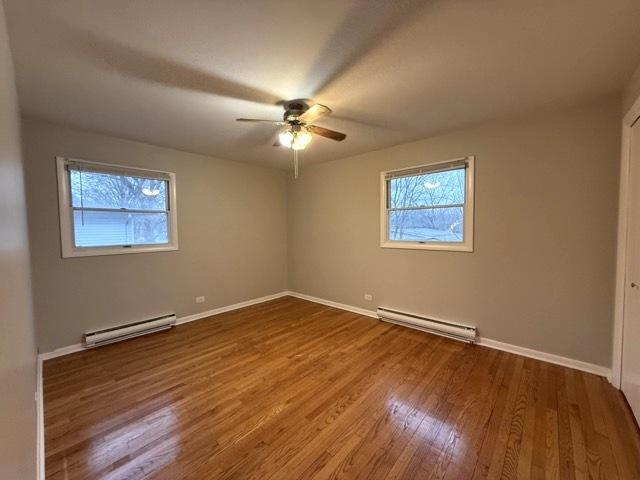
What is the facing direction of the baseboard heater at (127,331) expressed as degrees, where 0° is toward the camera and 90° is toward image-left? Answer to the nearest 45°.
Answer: approximately 315°

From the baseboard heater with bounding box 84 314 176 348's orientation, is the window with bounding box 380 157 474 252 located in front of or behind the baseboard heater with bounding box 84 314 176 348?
in front

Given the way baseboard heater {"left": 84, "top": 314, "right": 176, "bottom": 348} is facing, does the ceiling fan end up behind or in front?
in front

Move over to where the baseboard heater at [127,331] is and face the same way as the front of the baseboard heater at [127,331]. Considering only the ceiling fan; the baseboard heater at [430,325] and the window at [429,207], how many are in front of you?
3

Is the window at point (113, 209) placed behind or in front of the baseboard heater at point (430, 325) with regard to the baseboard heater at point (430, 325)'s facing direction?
in front

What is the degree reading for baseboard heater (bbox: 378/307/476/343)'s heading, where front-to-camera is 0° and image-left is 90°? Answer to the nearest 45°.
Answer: approximately 45°
